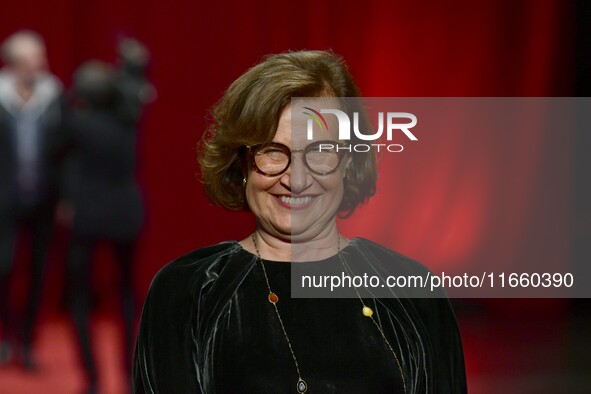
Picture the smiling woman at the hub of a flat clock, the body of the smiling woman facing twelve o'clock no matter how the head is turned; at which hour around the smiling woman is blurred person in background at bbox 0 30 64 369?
The blurred person in background is roughly at 5 o'clock from the smiling woman.

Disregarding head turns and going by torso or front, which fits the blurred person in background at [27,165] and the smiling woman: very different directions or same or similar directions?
same or similar directions

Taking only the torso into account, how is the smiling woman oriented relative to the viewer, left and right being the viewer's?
facing the viewer

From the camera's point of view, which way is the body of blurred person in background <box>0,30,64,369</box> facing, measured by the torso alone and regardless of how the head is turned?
toward the camera

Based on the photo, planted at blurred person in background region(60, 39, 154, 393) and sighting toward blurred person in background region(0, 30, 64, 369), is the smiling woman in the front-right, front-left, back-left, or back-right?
back-left

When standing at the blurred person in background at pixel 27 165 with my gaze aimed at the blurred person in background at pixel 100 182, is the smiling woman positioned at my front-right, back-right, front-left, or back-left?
front-right

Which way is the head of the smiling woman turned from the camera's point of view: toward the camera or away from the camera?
toward the camera

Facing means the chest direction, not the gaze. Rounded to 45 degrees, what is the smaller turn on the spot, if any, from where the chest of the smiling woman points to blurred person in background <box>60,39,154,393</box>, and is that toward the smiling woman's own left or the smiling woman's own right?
approximately 180°

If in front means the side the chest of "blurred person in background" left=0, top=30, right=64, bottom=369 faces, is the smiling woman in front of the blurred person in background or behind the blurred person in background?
in front

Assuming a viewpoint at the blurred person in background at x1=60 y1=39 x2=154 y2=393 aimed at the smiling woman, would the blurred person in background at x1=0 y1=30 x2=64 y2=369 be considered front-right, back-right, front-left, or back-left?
back-right

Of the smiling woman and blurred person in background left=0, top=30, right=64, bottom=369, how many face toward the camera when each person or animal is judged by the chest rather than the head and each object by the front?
2

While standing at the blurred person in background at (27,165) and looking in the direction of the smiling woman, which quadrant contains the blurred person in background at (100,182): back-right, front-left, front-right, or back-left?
front-left
